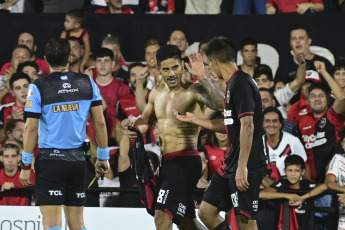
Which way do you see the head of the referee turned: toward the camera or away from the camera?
away from the camera

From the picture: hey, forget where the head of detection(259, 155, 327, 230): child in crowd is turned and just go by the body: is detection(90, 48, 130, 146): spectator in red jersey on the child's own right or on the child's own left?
on the child's own right

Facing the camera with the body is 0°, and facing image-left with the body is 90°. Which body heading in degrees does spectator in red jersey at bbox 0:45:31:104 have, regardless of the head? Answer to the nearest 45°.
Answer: approximately 0°

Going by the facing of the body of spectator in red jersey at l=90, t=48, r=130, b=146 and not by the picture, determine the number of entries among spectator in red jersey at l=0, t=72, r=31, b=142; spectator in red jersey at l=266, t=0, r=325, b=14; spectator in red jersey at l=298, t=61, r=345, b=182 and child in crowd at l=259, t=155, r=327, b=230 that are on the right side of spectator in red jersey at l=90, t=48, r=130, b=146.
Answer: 1

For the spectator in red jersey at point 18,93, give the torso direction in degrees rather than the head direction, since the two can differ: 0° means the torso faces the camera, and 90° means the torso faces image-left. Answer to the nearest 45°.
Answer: approximately 315°

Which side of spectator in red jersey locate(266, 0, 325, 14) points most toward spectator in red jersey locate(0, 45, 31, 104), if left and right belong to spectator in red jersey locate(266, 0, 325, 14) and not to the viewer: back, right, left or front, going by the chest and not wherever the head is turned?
right

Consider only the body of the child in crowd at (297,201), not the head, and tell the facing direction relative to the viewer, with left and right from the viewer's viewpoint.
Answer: facing the viewer

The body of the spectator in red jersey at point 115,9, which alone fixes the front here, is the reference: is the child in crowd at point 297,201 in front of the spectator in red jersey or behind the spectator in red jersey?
in front
